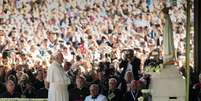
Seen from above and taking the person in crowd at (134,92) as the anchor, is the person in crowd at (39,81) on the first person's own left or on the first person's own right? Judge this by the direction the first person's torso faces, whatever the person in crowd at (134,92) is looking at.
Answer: on the first person's own right

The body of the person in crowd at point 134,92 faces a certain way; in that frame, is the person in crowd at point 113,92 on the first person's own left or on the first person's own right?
on the first person's own right

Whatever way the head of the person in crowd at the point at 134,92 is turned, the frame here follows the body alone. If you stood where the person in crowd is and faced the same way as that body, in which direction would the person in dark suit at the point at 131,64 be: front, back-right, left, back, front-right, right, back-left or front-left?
back

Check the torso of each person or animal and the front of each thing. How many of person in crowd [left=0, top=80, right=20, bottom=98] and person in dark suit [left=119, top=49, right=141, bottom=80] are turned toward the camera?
2

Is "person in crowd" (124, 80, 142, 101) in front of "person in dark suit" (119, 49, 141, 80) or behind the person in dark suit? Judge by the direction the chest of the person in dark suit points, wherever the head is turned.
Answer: in front

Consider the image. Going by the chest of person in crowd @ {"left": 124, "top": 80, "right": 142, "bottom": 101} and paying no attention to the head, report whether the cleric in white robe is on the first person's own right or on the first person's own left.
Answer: on the first person's own right
